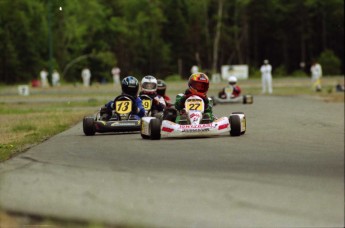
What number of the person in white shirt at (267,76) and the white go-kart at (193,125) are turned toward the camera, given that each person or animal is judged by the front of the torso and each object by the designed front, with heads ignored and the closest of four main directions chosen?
2

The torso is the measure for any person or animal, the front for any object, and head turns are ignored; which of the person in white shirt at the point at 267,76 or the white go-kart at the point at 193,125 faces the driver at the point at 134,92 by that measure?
the person in white shirt

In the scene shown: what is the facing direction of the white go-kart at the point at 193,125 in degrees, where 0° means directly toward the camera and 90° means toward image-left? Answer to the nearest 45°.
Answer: approximately 0°

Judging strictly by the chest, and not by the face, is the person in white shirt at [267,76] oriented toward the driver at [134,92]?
yes

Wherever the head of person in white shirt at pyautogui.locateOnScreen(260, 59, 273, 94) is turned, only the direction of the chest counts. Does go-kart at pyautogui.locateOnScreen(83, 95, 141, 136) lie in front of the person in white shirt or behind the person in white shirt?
in front

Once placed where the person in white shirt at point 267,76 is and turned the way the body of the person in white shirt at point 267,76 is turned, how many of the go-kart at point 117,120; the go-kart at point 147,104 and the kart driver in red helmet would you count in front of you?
3

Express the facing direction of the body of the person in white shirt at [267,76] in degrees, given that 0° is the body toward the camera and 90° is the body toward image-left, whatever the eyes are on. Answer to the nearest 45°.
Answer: approximately 0°

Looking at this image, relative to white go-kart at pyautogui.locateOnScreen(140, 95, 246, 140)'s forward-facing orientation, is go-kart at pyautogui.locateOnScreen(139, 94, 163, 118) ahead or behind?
behind

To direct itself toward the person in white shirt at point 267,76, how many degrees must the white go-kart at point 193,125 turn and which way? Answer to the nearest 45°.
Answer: approximately 180°

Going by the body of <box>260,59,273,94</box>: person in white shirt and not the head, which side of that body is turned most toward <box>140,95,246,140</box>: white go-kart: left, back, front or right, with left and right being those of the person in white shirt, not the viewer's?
front

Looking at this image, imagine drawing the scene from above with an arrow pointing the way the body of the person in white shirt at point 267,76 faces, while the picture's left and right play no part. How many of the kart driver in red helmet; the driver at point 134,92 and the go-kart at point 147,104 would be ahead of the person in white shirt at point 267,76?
3

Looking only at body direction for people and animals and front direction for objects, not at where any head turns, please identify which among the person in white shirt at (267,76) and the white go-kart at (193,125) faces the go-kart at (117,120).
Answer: the person in white shirt
